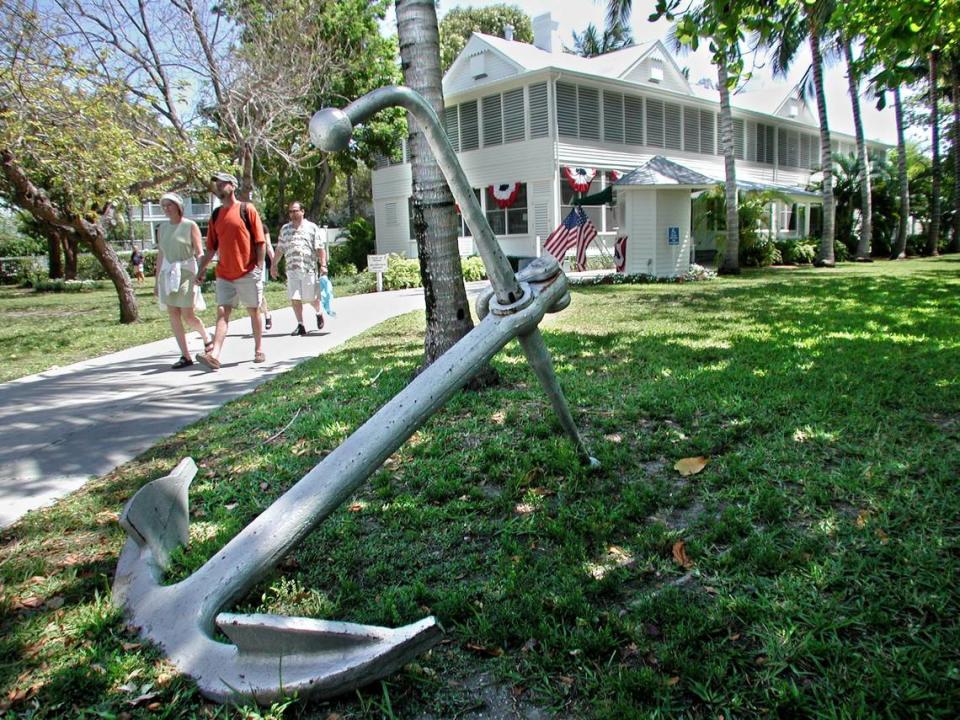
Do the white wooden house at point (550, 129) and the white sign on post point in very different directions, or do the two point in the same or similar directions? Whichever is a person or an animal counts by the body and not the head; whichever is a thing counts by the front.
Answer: same or similar directions

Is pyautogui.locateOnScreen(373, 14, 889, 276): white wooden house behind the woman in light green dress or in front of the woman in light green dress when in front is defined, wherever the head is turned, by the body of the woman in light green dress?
behind

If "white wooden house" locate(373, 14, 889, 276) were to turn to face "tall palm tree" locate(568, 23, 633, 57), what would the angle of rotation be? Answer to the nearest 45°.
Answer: approximately 135° to its left

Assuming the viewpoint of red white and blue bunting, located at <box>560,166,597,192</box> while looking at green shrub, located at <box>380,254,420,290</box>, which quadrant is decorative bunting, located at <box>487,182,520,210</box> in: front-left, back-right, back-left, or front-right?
front-right

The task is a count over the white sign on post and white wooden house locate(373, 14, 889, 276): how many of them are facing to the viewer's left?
0

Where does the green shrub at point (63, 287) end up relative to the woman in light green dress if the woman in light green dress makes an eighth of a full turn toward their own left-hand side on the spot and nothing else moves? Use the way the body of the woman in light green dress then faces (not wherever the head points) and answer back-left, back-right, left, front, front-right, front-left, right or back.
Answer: back

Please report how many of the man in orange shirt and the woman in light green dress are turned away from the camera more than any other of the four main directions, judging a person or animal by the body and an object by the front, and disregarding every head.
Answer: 0

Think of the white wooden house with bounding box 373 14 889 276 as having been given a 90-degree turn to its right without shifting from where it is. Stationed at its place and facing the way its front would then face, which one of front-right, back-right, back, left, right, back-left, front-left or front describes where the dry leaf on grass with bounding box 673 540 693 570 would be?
front-left

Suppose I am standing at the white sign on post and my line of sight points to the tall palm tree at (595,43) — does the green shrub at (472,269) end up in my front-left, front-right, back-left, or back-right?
front-right

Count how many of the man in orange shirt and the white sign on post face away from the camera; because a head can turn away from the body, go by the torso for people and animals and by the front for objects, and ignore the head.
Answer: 0

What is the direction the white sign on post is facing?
toward the camera

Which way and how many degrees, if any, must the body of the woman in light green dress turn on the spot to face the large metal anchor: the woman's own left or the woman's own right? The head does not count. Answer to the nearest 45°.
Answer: approximately 45° to the woman's own left
